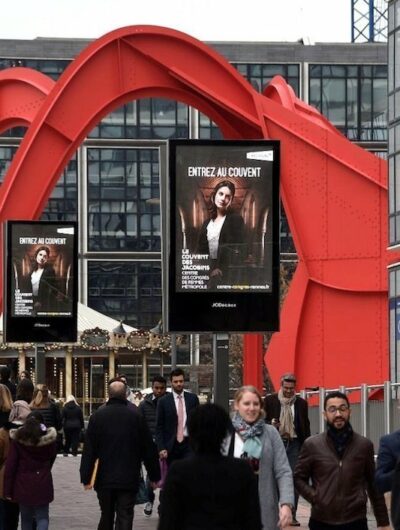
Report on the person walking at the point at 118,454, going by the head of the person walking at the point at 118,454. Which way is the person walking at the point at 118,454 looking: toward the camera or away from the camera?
away from the camera

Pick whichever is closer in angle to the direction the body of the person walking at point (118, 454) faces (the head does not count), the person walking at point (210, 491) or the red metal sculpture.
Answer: the red metal sculpture

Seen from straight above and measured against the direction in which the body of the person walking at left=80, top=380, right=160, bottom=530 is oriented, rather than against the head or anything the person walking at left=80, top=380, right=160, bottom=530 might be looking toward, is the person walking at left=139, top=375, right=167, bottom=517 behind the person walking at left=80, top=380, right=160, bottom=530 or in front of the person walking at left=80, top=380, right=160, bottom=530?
in front

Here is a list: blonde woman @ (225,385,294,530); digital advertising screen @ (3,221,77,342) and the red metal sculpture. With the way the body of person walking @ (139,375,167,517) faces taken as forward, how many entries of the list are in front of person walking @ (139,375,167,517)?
1

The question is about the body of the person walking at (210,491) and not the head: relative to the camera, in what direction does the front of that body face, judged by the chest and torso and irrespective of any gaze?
away from the camera

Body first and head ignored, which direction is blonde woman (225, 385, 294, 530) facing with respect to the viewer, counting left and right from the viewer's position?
facing the viewer and to the left of the viewer

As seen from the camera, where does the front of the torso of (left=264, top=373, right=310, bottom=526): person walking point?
toward the camera

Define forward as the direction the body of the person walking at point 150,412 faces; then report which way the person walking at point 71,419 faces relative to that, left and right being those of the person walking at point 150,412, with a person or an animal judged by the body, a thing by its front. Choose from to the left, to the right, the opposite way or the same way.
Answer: the opposite way

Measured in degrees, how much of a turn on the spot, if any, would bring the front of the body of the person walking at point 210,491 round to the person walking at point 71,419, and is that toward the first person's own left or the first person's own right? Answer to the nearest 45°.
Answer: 0° — they already face them

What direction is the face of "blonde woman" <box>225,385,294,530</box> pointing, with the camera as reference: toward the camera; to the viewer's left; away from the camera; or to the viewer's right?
toward the camera

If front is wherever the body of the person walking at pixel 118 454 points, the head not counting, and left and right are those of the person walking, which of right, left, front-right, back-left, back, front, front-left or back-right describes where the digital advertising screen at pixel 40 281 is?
front

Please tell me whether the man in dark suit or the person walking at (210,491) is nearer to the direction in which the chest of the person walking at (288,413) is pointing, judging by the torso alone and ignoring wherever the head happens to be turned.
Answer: the person walking

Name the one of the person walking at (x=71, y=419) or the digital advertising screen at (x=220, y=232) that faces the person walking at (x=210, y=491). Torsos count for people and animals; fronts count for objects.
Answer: the digital advertising screen

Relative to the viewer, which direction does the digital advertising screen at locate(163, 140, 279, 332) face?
toward the camera
